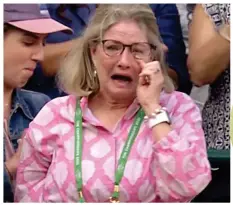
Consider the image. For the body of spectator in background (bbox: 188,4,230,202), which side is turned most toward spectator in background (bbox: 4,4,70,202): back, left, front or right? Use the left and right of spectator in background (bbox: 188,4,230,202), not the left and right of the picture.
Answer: right

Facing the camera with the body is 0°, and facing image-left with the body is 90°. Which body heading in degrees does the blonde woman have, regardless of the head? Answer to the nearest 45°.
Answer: approximately 0°

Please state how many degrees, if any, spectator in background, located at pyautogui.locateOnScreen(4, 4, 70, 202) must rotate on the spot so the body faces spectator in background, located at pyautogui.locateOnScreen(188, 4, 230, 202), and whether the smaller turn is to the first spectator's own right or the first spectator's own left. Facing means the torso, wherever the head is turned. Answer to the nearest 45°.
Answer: approximately 45° to the first spectator's own left
